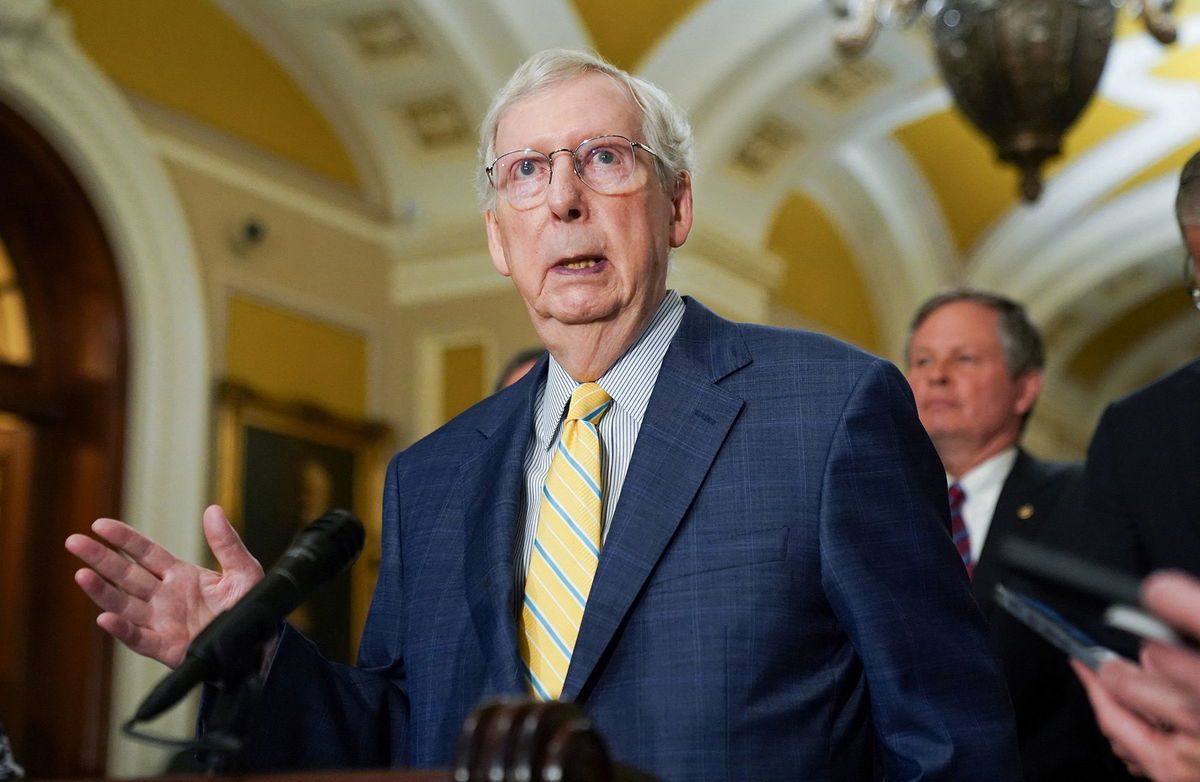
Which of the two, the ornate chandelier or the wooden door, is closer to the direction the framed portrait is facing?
the ornate chandelier

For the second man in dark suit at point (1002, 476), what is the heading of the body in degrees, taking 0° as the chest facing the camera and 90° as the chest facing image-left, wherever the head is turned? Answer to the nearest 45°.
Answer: approximately 45°

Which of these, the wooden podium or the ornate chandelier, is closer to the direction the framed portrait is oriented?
the ornate chandelier

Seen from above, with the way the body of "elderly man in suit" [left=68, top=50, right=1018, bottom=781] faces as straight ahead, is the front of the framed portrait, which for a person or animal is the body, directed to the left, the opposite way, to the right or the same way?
to the left

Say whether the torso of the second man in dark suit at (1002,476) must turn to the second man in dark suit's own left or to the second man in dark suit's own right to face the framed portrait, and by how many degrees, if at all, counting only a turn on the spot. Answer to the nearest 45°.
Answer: approximately 90° to the second man in dark suit's own right
